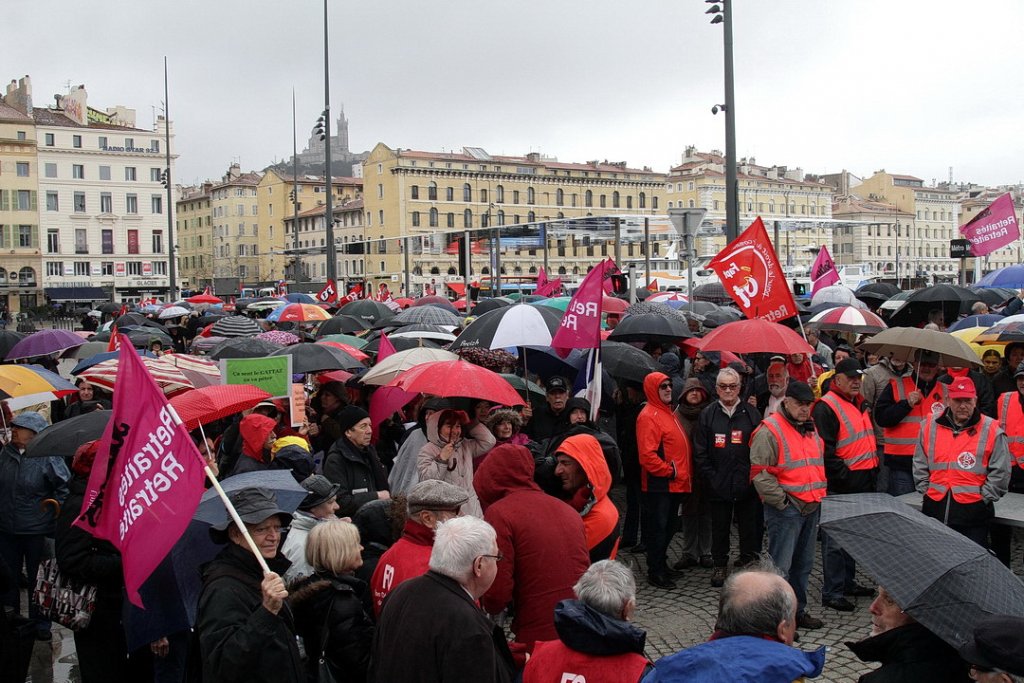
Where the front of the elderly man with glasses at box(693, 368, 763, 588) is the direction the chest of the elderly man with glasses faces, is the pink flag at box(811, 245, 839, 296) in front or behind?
behind

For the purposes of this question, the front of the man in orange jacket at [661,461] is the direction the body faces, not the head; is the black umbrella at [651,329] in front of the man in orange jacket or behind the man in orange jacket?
behind

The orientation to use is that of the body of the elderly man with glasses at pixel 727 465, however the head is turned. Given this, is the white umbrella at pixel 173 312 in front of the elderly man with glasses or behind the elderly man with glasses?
behind

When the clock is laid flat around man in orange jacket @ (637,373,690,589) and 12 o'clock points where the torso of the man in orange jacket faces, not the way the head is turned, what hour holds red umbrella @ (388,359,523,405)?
The red umbrella is roughly at 3 o'clock from the man in orange jacket.

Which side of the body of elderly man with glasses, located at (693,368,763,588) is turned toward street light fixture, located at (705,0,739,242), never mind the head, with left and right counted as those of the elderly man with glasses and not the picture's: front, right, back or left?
back

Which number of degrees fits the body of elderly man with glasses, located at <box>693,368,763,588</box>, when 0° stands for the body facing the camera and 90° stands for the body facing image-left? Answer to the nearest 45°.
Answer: approximately 0°

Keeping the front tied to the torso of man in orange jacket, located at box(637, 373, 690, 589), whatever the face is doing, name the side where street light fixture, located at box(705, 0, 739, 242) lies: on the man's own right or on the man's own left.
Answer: on the man's own left

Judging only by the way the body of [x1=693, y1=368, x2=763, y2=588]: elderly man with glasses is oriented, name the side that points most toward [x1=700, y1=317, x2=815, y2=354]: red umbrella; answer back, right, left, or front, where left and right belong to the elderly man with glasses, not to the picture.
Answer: back

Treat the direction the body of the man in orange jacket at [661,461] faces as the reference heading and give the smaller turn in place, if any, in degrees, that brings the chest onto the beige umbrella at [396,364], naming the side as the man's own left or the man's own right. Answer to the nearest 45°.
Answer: approximately 135° to the man's own right

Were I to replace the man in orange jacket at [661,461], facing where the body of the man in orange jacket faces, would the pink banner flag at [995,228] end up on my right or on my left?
on my left
